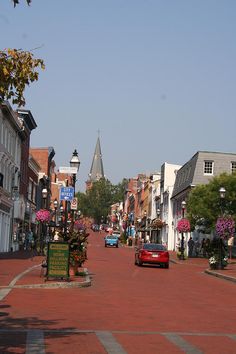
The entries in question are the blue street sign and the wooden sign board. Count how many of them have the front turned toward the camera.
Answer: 2

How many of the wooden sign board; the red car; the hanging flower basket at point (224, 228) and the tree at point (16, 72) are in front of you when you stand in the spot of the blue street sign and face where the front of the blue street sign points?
2

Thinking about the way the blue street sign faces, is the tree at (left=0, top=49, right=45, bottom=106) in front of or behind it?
in front

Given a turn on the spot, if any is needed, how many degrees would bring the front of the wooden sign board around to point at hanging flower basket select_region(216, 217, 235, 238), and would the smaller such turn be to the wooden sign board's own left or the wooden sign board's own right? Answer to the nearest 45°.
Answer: approximately 135° to the wooden sign board's own left

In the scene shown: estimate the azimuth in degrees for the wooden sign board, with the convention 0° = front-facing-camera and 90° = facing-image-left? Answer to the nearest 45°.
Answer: approximately 0°

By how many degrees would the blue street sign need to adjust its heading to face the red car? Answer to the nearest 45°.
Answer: approximately 135° to its left

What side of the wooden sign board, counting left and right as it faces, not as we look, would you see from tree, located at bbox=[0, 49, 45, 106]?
front

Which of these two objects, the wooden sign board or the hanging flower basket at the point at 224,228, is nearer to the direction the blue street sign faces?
the wooden sign board

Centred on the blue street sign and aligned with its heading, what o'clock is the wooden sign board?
The wooden sign board is roughly at 12 o'clock from the blue street sign.

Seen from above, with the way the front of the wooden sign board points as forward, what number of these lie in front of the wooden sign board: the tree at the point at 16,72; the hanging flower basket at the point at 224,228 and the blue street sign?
1
